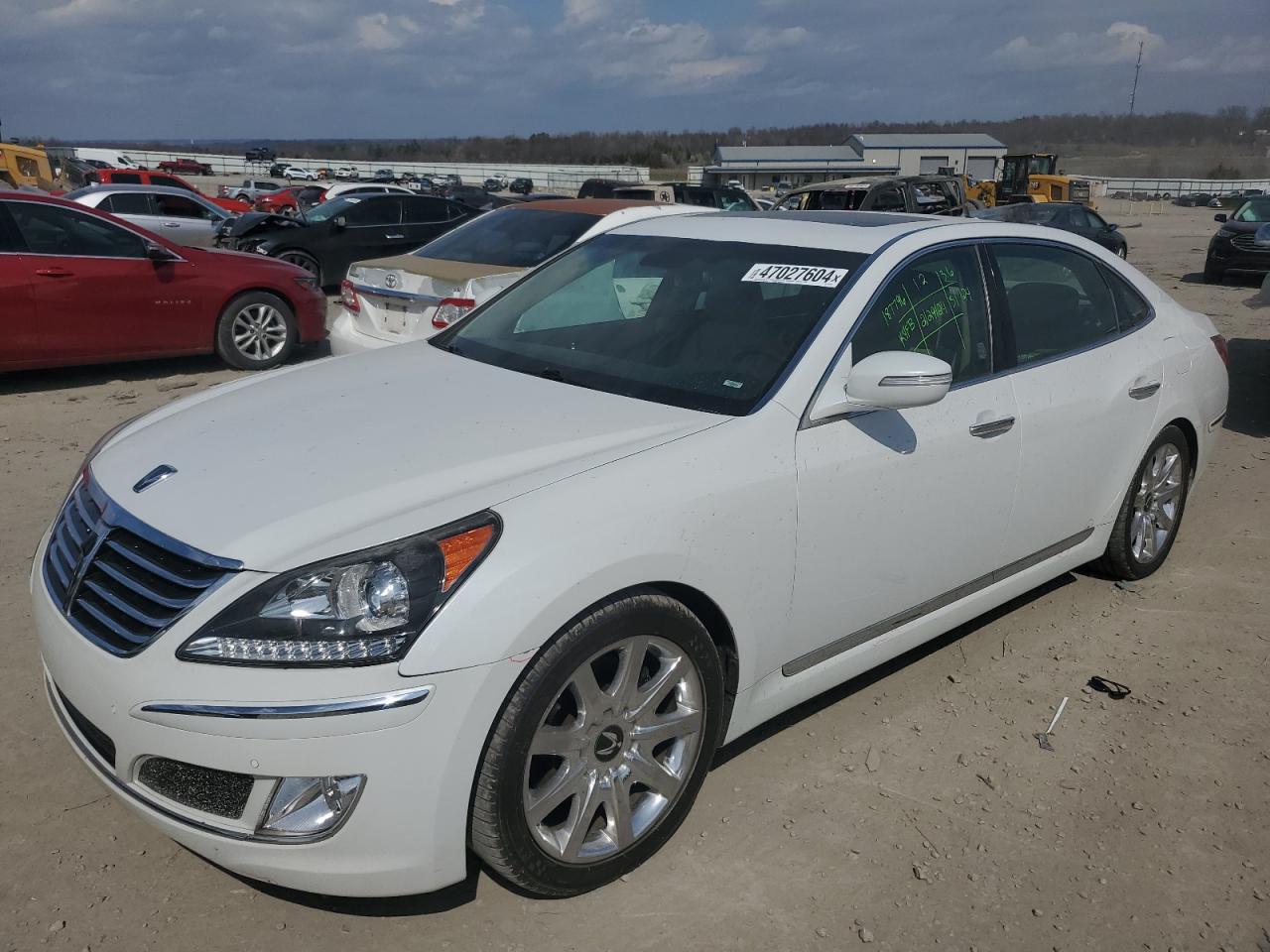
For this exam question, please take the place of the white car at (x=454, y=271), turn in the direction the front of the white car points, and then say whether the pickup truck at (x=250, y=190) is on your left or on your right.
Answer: on your left

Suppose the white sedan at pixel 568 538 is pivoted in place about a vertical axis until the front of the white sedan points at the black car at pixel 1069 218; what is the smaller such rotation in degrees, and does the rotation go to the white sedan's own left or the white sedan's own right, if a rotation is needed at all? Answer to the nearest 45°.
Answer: approximately 180°

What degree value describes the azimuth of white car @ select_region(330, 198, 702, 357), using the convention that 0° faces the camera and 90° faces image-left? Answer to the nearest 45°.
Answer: approximately 225°

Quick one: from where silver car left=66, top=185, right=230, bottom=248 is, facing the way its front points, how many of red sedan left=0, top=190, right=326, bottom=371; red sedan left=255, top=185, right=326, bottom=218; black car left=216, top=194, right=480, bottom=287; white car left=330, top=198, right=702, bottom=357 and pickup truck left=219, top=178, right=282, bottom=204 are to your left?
2

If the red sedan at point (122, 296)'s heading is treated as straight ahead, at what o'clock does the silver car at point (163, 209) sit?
The silver car is roughly at 9 o'clock from the red sedan.

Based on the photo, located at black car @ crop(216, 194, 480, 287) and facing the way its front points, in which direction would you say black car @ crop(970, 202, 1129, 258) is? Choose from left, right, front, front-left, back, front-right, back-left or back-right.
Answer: back-left

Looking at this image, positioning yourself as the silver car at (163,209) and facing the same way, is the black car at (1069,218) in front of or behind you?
in front

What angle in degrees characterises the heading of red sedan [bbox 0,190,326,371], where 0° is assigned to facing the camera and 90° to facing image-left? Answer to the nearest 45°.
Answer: approximately 270°

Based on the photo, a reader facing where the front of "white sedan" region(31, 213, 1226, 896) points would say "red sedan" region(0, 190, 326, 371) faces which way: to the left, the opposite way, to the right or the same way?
the opposite way

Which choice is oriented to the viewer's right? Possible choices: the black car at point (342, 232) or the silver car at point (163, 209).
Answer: the silver car

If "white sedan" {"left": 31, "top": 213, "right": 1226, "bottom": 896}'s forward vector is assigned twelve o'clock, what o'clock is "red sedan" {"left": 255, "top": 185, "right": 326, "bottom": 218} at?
The red sedan is roughly at 4 o'clock from the white sedan.

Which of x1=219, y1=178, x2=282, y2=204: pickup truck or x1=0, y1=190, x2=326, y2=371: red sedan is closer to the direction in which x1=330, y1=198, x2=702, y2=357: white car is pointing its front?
the pickup truck

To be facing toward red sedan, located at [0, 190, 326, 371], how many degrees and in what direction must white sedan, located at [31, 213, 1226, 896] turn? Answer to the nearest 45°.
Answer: approximately 90° to its right

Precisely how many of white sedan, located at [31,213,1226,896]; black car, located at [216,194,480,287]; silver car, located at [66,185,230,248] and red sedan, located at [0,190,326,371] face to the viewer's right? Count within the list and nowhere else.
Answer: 2

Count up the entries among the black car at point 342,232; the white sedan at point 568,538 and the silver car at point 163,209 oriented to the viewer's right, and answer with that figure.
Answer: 1
